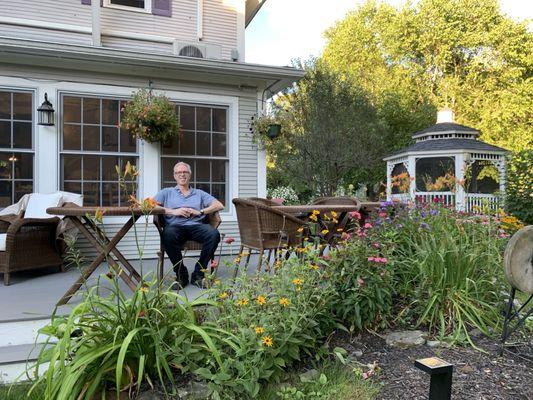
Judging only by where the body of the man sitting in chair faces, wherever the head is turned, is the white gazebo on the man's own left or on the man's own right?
on the man's own left

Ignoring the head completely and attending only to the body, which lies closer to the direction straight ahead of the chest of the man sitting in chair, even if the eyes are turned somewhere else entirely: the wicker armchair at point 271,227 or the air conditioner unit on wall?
the wicker armchair

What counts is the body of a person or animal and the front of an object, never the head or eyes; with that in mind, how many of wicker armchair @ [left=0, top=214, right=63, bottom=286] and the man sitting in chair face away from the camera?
0

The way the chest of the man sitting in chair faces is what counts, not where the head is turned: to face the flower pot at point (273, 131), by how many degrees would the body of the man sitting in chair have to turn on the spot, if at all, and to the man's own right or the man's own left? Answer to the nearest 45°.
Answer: approximately 135° to the man's own left

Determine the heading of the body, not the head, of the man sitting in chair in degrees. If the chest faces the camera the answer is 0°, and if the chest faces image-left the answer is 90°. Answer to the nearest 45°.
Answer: approximately 0°

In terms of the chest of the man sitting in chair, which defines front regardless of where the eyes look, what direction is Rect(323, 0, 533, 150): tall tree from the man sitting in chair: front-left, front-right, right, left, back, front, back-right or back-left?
back-left
